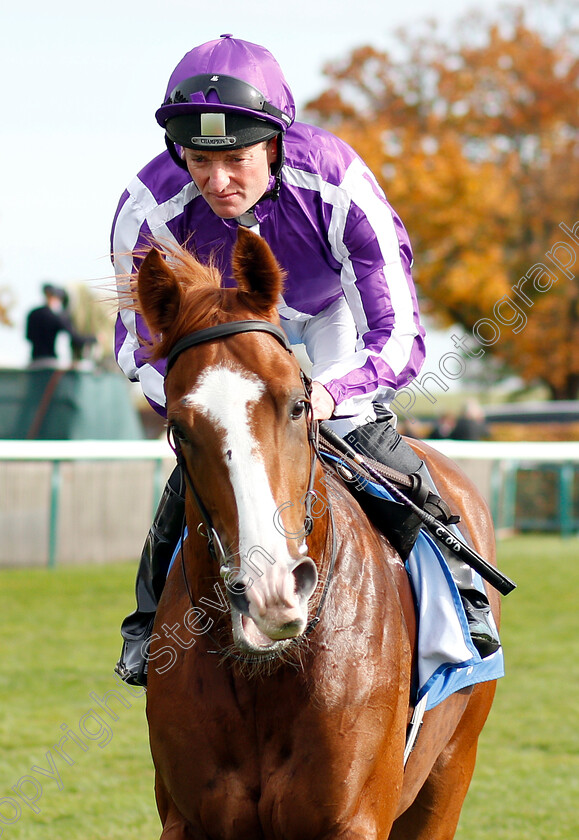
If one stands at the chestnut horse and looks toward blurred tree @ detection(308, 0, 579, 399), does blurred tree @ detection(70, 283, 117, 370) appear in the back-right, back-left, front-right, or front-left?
front-left

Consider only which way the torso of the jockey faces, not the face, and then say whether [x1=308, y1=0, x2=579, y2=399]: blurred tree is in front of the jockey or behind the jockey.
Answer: behind

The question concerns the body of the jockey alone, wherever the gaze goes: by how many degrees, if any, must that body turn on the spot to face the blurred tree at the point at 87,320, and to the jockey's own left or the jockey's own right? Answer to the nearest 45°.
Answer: approximately 135° to the jockey's own right

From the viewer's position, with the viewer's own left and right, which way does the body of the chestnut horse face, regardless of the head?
facing the viewer and to the left of the viewer

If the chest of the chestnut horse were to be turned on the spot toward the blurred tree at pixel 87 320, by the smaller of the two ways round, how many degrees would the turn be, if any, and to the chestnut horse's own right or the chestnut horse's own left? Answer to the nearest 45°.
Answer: approximately 135° to the chestnut horse's own right
